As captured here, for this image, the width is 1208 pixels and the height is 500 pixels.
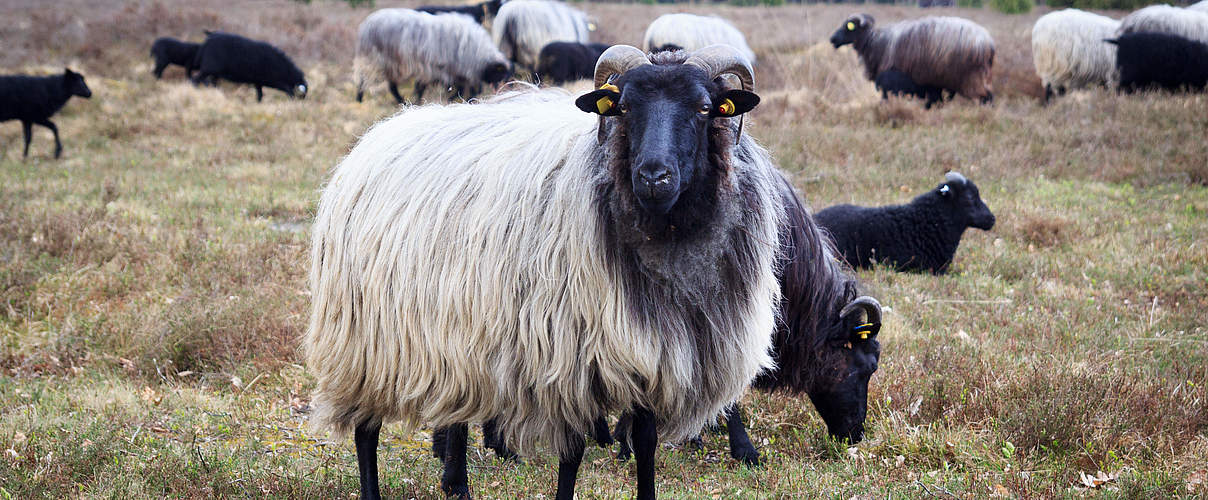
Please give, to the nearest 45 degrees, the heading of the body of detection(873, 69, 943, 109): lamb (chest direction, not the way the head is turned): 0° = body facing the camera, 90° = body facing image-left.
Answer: approximately 270°

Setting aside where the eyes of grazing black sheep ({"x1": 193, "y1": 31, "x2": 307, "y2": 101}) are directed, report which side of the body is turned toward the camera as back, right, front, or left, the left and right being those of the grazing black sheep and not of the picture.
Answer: right

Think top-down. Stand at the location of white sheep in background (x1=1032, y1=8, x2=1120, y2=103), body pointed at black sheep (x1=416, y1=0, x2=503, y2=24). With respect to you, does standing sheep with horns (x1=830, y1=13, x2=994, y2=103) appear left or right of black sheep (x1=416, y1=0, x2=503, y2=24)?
left

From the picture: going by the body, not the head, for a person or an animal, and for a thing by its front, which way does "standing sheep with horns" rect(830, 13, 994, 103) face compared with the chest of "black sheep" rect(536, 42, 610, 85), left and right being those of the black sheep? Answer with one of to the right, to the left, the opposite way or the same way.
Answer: the opposite way

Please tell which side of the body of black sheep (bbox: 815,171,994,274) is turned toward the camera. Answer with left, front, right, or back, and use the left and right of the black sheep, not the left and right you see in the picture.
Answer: right

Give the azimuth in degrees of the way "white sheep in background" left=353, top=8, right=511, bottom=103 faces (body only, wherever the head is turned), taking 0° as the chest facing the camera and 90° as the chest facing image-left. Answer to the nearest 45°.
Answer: approximately 270°

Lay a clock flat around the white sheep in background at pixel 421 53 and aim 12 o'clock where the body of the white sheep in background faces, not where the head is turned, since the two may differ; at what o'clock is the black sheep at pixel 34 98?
The black sheep is roughly at 5 o'clock from the white sheep in background.

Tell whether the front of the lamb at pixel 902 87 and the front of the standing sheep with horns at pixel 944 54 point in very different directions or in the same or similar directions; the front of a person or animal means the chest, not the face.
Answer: very different directions

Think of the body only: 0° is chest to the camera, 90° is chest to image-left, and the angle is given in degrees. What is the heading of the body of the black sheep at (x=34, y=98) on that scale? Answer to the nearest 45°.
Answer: approximately 270°
